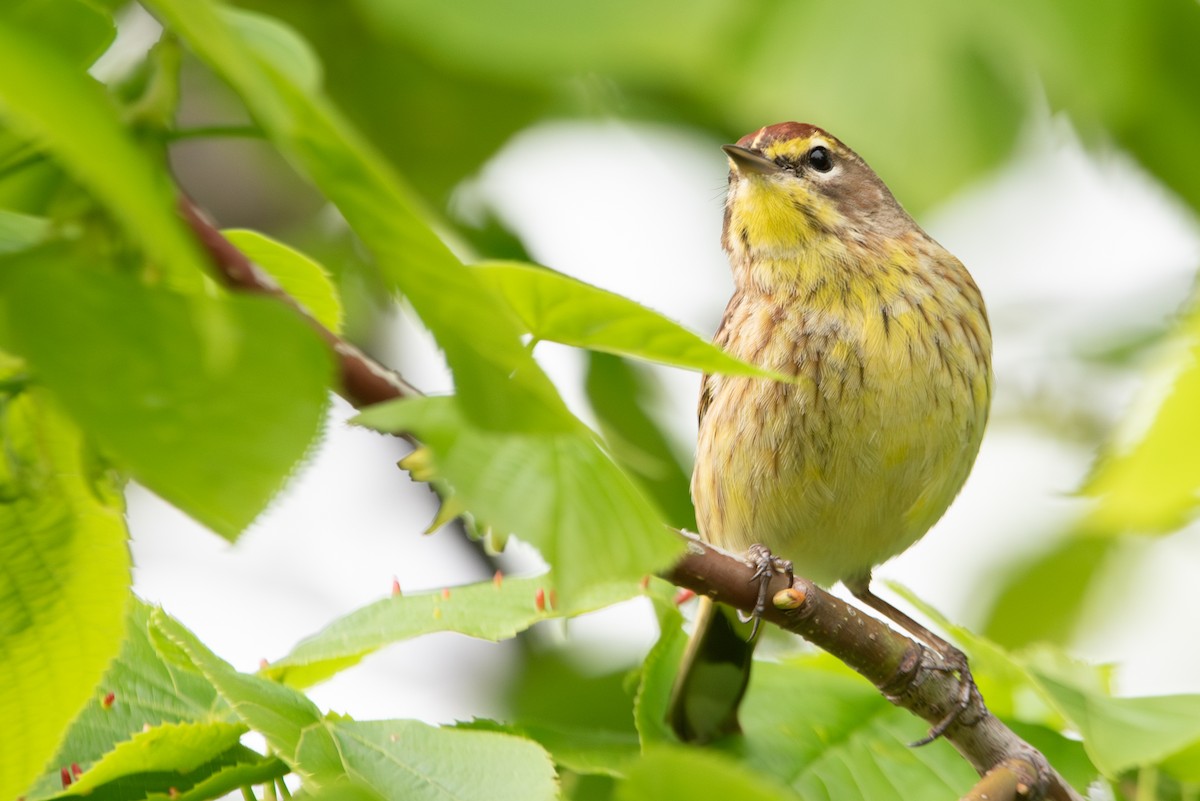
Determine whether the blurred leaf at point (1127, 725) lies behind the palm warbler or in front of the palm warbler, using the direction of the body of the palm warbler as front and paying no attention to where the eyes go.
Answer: in front

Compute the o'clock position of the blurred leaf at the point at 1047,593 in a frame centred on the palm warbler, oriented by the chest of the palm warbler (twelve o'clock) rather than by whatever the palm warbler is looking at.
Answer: The blurred leaf is roughly at 8 o'clock from the palm warbler.

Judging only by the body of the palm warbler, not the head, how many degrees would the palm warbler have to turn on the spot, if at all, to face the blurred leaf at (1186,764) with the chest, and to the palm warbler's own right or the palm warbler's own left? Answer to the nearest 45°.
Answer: approximately 45° to the palm warbler's own left

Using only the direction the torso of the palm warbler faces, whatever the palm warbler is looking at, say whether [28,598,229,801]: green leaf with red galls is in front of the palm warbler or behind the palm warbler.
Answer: in front

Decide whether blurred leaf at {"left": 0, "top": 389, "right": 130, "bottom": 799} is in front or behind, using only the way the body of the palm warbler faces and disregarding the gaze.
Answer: in front

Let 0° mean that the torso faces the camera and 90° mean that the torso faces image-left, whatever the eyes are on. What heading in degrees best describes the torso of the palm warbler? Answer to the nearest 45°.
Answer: approximately 0°

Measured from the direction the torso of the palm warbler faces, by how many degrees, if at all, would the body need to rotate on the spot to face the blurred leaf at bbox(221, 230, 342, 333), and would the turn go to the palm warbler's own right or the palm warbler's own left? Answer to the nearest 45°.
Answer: approximately 90° to the palm warbler's own right
